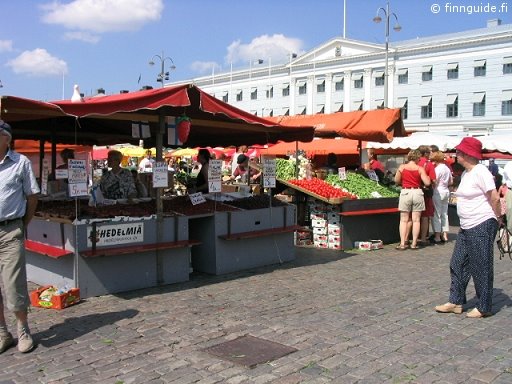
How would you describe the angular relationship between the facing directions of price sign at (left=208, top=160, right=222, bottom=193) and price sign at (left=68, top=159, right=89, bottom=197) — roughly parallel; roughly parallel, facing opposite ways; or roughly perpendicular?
roughly parallel

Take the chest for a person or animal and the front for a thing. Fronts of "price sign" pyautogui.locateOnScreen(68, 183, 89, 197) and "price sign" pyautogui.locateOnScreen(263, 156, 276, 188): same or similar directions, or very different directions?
same or similar directions

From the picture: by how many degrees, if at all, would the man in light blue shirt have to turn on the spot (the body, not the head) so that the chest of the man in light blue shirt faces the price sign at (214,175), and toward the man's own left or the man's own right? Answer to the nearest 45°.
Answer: approximately 135° to the man's own left

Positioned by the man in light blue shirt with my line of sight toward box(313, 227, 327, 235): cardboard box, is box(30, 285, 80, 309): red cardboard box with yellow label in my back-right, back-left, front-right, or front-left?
front-left

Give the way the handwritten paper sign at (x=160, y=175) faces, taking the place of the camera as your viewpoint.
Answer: facing the viewer

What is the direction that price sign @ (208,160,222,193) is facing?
toward the camera

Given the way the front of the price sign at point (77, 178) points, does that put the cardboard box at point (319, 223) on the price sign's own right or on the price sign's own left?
on the price sign's own left

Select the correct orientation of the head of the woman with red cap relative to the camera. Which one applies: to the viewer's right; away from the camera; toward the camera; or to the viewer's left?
to the viewer's left

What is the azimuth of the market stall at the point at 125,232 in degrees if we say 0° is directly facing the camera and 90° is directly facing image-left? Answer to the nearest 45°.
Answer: approximately 315°

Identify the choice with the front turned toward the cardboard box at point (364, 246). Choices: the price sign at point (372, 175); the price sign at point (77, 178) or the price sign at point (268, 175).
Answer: the price sign at point (372, 175)

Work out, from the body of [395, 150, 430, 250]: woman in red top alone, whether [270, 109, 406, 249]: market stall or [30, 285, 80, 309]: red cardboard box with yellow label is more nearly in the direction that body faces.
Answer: the market stall

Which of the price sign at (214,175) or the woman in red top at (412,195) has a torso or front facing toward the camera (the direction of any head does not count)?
the price sign

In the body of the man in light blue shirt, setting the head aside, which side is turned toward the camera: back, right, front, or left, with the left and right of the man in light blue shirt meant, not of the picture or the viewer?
front

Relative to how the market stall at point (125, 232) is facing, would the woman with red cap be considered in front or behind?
in front

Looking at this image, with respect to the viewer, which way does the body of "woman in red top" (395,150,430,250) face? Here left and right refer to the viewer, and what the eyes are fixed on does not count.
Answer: facing away from the viewer

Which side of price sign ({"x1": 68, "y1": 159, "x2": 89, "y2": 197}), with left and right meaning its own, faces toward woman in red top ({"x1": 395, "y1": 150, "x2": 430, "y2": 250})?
left
